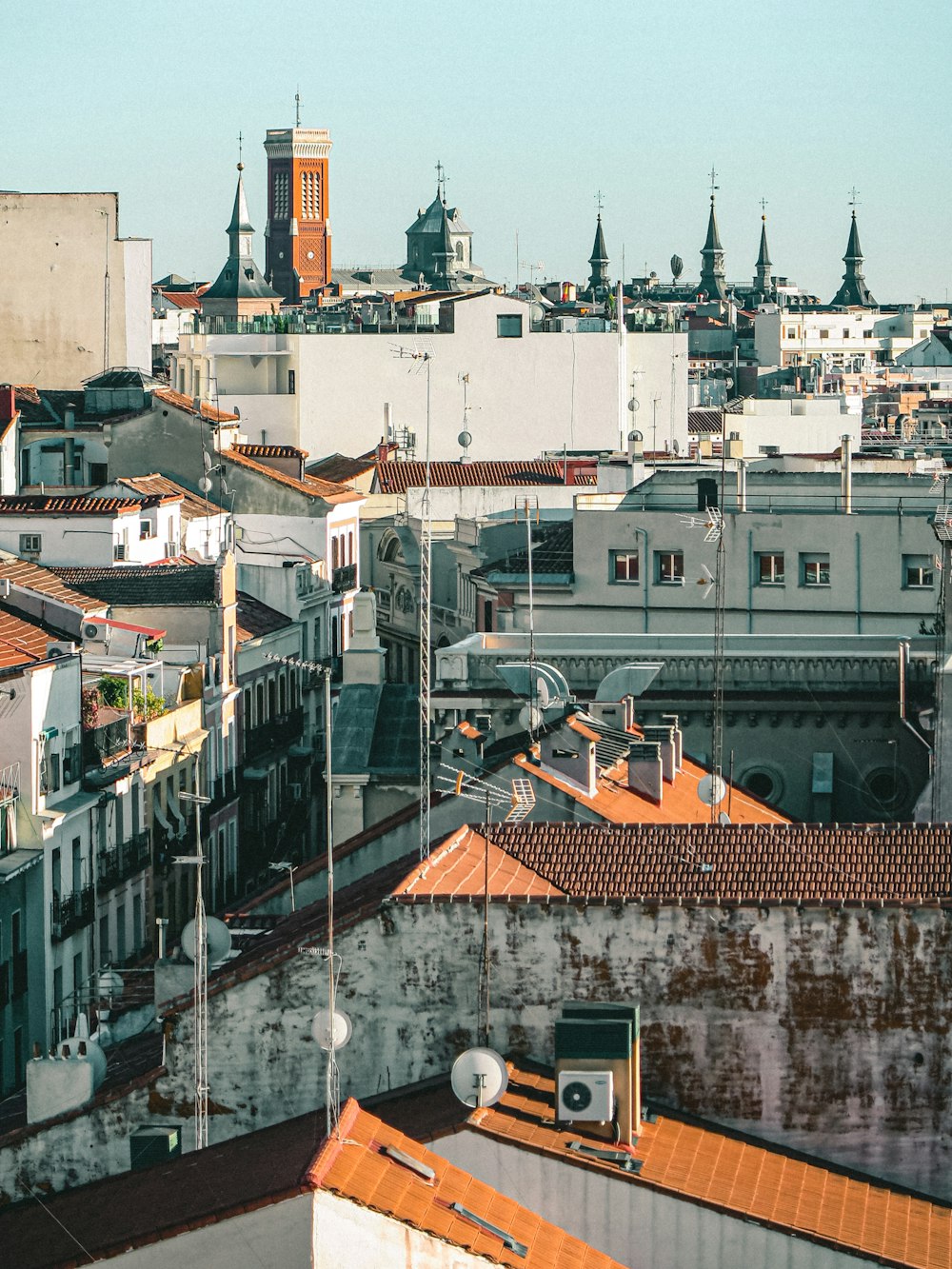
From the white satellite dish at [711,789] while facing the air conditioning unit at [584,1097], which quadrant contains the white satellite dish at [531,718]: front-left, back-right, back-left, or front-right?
back-right

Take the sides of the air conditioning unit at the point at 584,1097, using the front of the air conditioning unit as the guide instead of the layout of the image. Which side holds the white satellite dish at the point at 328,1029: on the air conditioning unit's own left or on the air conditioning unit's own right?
on the air conditioning unit's own right

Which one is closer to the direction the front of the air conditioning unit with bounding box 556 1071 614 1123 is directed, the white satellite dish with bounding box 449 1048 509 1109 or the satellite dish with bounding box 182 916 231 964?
the white satellite dish

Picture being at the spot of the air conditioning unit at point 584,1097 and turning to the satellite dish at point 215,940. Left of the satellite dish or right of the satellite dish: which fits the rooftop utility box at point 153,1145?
left

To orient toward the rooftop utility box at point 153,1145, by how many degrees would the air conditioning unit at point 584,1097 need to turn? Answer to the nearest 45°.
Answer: approximately 90° to its right

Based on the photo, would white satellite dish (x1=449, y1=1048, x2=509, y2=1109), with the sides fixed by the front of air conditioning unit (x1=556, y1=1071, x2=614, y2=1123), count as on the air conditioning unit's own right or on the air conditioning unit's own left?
on the air conditioning unit's own right

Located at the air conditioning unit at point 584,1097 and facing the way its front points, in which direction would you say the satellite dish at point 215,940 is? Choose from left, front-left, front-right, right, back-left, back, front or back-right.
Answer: back-right

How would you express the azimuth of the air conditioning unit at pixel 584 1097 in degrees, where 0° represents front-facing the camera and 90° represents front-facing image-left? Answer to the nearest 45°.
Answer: approximately 0°

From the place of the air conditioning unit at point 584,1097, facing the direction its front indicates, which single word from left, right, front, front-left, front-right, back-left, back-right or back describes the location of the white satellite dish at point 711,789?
back
